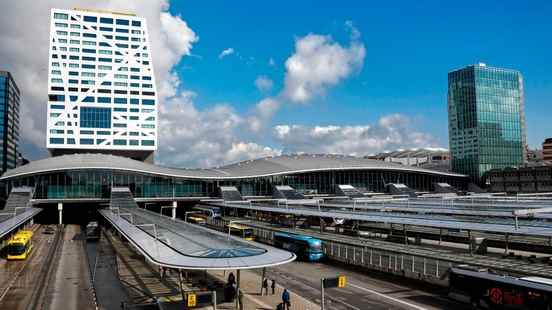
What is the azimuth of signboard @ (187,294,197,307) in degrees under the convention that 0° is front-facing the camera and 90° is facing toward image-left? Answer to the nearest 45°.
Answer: approximately 0°

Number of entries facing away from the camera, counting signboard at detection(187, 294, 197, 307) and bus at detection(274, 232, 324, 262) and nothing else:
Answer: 0

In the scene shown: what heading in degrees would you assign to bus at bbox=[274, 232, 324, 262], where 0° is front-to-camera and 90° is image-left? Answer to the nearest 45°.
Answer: approximately 315°

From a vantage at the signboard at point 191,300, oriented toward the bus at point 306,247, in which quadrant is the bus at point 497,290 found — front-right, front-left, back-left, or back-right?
front-right

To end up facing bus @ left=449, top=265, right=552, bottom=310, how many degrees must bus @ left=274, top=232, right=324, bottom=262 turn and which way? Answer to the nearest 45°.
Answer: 0° — it already faces it

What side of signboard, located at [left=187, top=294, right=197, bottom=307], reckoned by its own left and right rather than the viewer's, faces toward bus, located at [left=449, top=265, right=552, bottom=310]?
left

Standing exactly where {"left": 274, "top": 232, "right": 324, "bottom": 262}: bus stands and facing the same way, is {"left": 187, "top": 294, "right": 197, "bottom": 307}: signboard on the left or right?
on its right

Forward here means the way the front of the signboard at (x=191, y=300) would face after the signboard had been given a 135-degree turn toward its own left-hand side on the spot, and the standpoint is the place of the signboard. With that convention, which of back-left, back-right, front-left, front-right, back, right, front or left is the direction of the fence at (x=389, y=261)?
front

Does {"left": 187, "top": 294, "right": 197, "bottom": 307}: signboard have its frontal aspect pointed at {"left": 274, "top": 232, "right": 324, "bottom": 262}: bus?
no

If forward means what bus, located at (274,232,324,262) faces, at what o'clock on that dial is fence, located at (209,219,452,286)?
The fence is roughly at 12 o'clock from the bus.

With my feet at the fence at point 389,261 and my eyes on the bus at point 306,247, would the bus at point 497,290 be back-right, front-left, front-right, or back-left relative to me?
back-left
